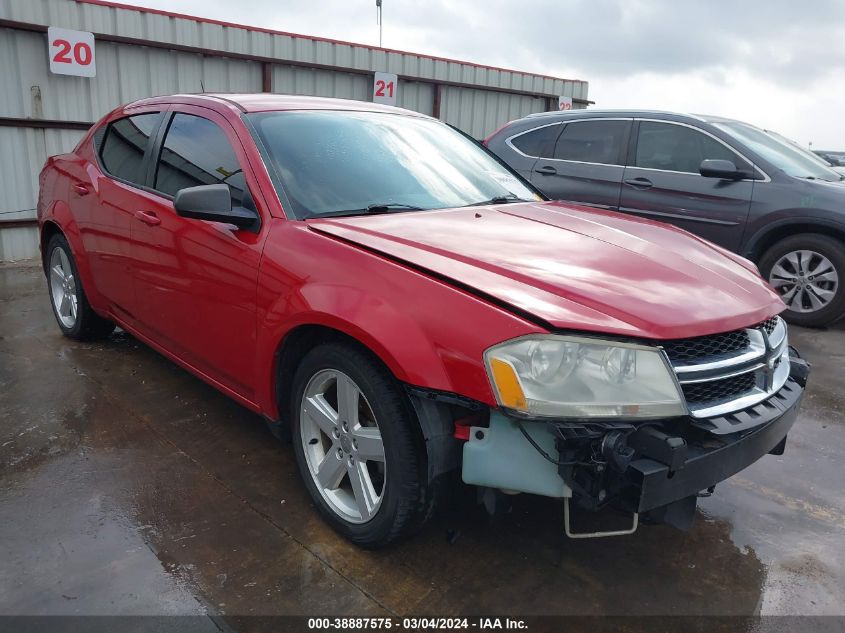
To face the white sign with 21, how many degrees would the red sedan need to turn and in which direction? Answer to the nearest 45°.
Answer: approximately 135° to its left

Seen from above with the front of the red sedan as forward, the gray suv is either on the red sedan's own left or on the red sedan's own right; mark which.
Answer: on the red sedan's own left

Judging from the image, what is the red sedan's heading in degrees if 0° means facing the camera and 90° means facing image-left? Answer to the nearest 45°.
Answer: approximately 315°

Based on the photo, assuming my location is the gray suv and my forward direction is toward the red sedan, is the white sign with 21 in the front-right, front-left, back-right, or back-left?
back-right
